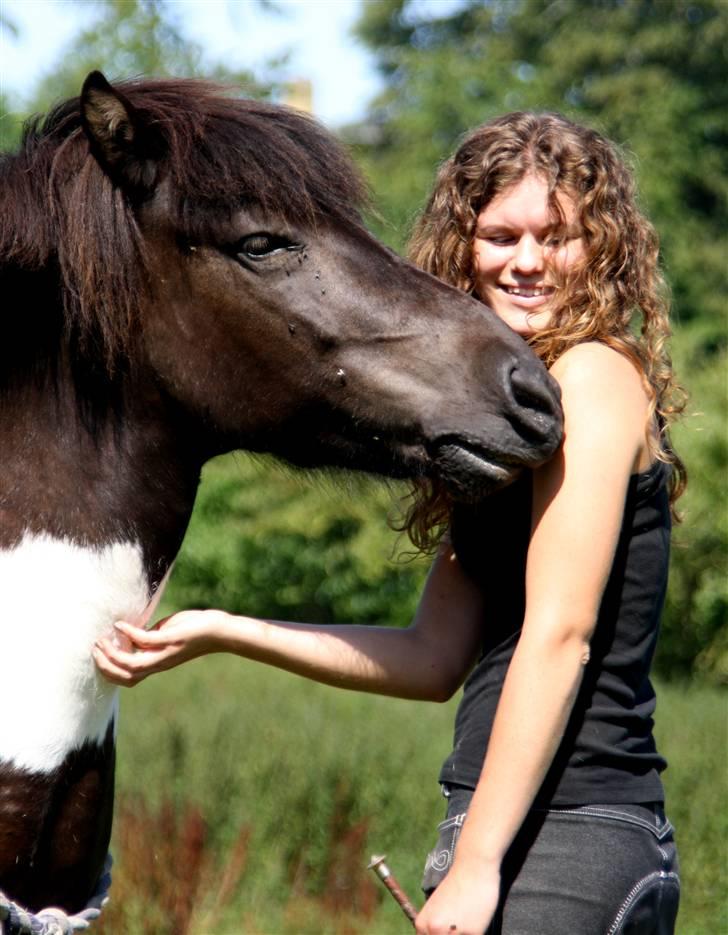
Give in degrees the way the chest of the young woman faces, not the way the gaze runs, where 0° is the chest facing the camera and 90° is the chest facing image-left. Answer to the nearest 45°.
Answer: approximately 90°

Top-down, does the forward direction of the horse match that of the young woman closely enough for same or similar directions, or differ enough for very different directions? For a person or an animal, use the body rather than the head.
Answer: very different directions

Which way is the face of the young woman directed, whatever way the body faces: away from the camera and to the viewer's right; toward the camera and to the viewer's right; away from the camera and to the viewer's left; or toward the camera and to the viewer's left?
toward the camera and to the viewer's left
